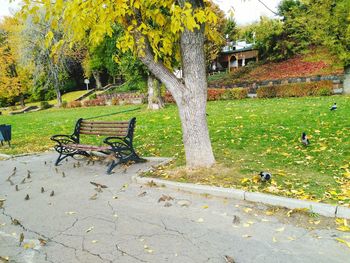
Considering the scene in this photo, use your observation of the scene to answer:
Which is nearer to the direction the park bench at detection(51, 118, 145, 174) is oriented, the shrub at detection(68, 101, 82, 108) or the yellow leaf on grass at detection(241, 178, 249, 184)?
the yellow leaf on grass

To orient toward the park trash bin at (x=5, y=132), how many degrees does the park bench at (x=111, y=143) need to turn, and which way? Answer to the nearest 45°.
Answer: approximately 90° to its right

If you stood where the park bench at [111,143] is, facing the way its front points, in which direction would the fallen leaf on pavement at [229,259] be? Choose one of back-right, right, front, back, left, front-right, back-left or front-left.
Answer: front-left

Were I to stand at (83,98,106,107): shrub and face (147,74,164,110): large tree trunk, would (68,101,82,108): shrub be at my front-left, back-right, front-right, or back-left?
back-right

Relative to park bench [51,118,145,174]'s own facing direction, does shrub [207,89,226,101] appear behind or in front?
behind

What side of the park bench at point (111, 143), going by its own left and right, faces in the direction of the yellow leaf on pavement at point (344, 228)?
left

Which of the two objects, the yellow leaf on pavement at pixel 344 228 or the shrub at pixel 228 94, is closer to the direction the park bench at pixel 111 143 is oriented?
the yellow leaf on pavement

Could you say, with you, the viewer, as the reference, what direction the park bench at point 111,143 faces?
facing the viewer and to the left of the viewer

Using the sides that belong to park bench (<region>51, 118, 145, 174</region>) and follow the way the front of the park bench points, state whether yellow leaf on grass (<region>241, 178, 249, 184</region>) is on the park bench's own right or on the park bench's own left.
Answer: on the park bench's own left

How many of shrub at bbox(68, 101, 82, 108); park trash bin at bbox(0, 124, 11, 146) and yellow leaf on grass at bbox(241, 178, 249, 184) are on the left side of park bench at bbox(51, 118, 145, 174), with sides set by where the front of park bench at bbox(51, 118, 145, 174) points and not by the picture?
1

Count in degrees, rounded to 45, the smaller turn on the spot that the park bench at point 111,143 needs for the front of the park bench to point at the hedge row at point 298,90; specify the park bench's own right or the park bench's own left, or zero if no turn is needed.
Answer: approximately 180°

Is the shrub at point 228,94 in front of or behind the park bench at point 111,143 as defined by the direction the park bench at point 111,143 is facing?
behind

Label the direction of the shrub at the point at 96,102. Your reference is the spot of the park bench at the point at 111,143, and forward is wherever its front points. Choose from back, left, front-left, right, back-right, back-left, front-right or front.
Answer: back-right

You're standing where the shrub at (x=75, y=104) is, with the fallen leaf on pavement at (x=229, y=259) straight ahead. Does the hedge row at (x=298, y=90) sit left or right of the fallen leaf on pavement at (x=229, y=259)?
left
